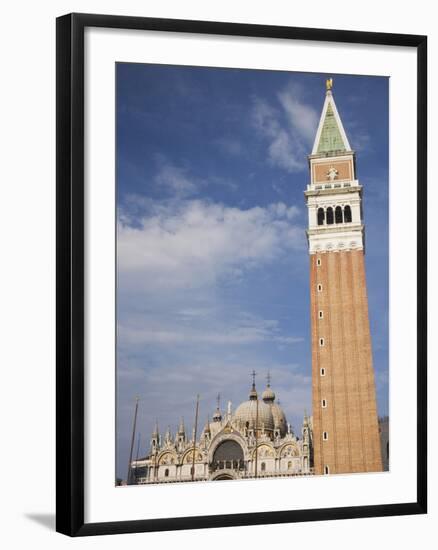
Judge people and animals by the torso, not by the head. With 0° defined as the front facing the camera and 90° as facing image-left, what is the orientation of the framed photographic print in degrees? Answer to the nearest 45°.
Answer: approximately 315°
